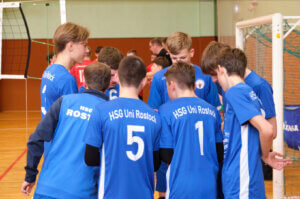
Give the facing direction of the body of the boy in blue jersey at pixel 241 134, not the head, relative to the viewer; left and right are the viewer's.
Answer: facing to the left of the viewer

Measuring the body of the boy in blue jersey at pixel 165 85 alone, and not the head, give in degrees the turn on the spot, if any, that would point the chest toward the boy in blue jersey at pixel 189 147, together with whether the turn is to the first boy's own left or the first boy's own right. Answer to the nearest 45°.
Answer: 0° — they already face them

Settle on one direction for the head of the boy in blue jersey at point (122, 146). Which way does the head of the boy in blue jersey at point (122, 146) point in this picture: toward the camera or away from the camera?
away from the camera

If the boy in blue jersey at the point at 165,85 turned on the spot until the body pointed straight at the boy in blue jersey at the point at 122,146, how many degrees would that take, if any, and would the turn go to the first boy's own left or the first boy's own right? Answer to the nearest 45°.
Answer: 0° — they already face them

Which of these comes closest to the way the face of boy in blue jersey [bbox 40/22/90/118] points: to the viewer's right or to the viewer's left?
to the viewer's right
